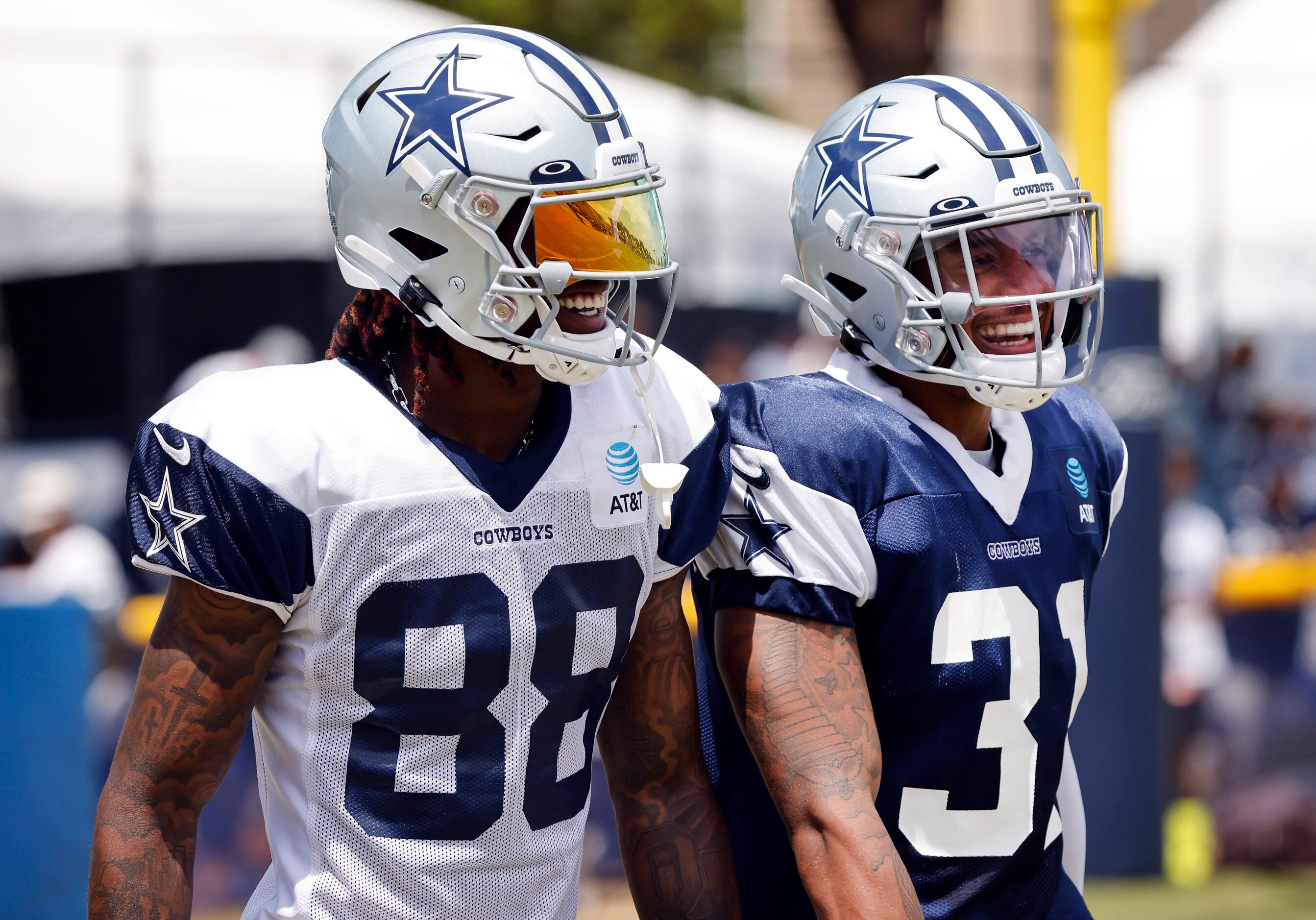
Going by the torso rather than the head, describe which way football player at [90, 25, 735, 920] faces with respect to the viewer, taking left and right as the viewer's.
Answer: facing the viewer and to the right of the viewer

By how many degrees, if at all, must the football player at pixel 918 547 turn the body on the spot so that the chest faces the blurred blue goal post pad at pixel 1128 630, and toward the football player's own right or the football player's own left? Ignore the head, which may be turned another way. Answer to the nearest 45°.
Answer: approximately 135° to the football player's own left

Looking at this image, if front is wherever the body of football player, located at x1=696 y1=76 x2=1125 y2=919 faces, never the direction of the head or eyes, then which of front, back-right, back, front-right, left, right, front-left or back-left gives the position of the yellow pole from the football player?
back-left

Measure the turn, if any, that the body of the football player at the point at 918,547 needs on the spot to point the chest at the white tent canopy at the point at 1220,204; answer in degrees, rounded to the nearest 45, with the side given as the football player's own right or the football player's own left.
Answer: approximately 135° to the football player's own left

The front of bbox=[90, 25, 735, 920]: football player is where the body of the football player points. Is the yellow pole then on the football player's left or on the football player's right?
on the football player's left

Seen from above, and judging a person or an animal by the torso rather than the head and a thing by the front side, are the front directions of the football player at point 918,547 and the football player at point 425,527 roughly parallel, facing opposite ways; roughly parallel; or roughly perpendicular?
roughly parallel

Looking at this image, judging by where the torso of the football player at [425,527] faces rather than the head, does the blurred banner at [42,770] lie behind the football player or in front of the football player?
behind

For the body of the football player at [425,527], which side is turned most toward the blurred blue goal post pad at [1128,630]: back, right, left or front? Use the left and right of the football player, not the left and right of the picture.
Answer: left

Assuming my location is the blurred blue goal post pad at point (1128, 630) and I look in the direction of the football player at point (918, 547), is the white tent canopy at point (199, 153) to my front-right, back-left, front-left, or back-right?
back-right

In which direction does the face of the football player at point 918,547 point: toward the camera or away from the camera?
toward the camera

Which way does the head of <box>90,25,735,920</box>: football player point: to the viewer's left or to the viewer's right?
to the viewer's right

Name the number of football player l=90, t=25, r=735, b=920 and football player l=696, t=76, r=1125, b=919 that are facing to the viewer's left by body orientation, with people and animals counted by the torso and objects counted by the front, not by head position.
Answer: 0
